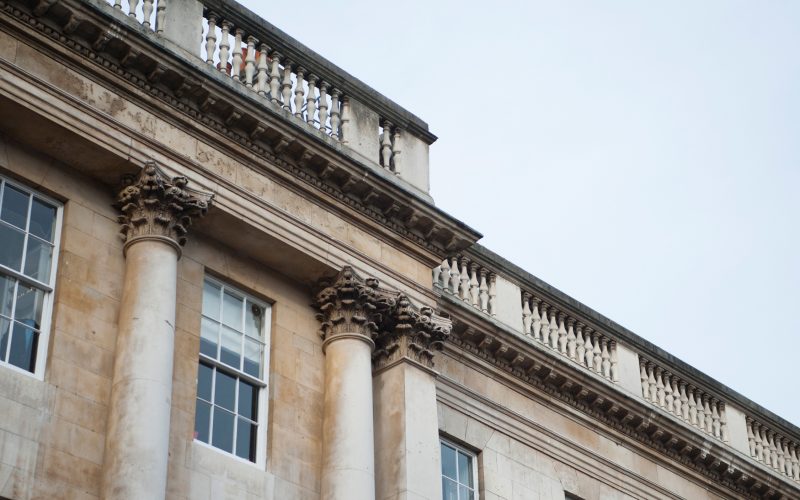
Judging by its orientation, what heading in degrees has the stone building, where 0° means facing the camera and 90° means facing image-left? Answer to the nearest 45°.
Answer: approximately 315°
